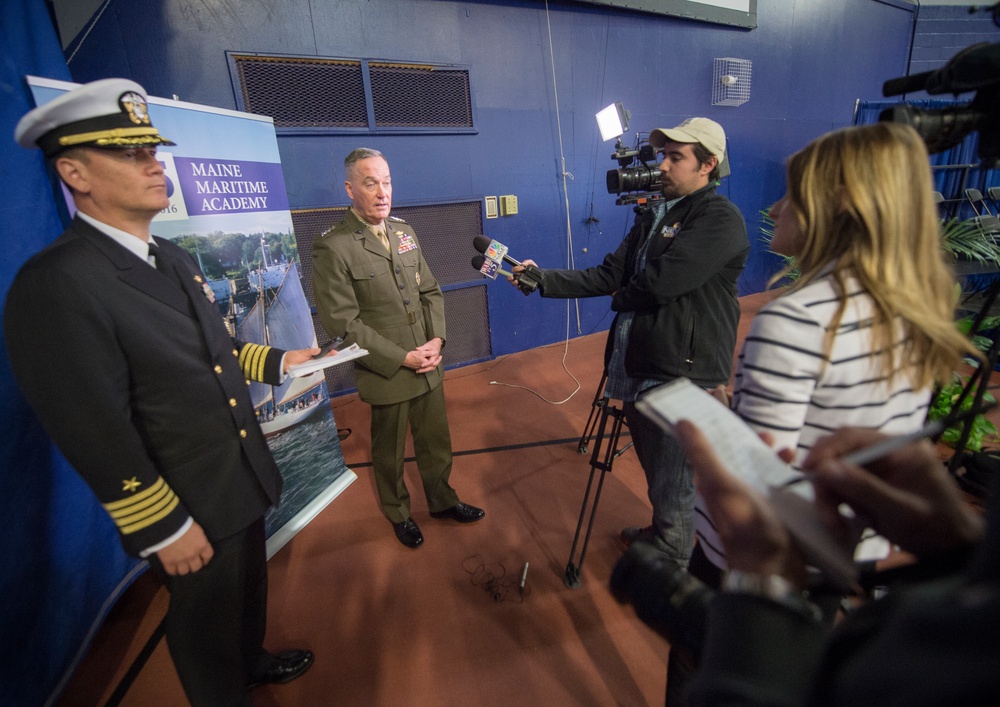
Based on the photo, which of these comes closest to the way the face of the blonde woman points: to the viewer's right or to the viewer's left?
to the viewer's left

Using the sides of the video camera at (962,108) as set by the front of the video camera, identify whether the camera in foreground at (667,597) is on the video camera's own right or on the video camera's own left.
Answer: on the video camera's own left

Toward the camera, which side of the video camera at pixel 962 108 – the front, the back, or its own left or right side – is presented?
left

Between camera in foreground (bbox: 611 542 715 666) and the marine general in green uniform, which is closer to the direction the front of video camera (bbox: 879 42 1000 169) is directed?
the marine general in green uniform

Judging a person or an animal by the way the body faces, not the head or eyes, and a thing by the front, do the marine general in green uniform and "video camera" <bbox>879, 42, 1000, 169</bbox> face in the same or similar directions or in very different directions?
very different directions

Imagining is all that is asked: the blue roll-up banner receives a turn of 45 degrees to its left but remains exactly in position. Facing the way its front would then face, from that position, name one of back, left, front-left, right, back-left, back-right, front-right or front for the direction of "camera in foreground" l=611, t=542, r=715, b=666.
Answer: right

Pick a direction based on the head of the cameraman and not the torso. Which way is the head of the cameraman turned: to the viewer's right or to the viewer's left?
to the viewer's left

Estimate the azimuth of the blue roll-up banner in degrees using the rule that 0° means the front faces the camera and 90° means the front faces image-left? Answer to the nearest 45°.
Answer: approximately 315°

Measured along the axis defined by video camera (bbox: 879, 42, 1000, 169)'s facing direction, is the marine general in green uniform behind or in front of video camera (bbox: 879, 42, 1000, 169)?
in front

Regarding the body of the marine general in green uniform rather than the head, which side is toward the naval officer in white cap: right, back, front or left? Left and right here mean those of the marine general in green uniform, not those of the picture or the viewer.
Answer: right

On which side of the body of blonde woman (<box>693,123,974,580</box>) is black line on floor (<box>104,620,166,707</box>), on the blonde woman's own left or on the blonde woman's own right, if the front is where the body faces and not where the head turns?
on the blonde woman's own left
